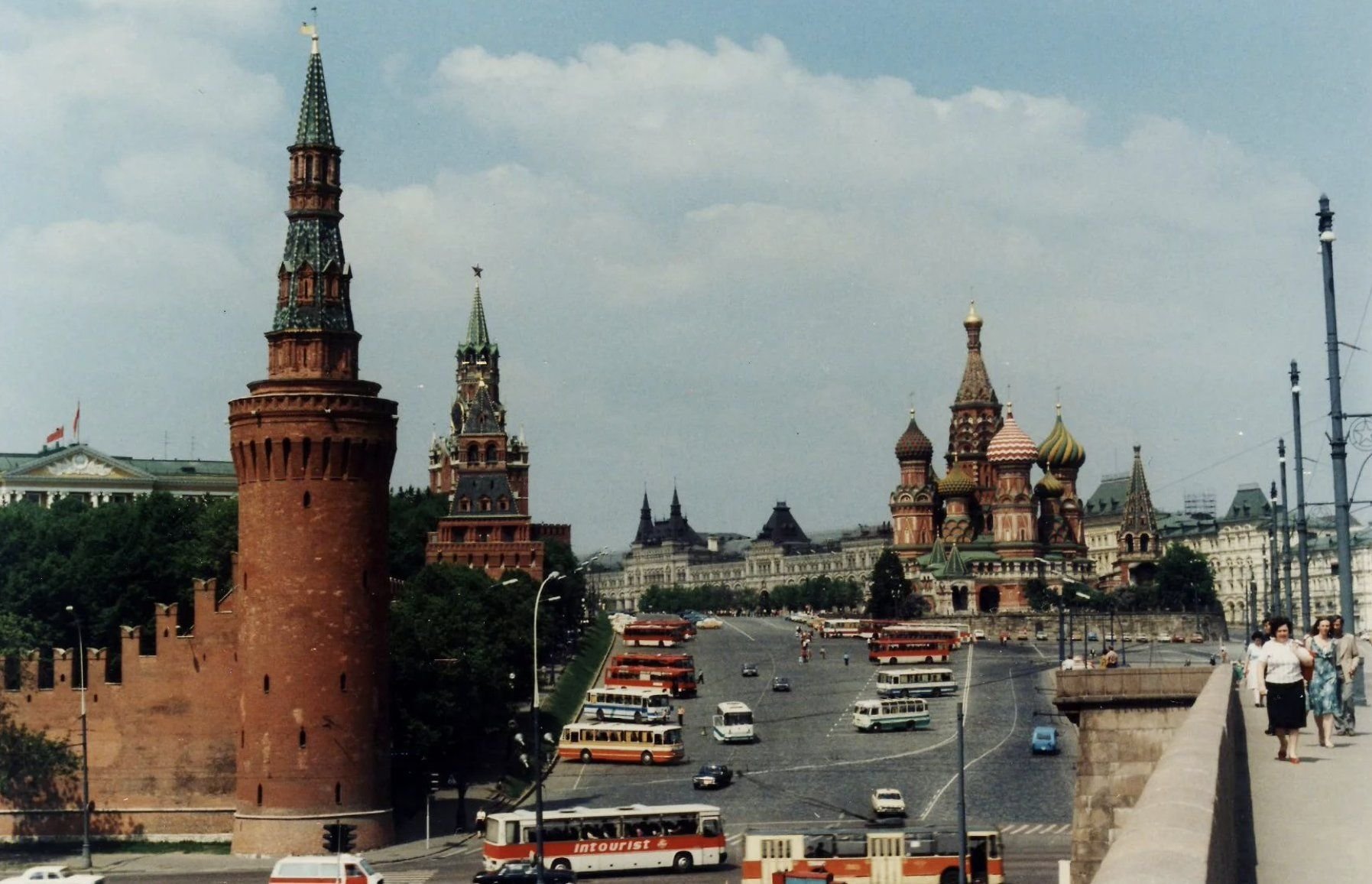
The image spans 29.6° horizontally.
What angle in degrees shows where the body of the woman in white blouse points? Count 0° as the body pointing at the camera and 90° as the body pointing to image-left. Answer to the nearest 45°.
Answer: approximately 0°

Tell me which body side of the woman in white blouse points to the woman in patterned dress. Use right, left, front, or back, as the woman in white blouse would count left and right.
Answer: back

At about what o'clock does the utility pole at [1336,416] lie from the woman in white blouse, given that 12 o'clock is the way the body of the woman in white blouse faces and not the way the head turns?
The utility pole is roughly at 6 o'clock from the woman in white blouse.

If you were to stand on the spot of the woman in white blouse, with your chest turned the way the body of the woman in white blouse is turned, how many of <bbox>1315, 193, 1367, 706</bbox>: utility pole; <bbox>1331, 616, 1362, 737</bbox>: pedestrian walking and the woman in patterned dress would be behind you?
3

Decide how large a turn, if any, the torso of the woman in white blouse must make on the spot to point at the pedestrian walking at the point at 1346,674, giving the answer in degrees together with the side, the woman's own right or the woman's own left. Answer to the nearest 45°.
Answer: approximately 180°
